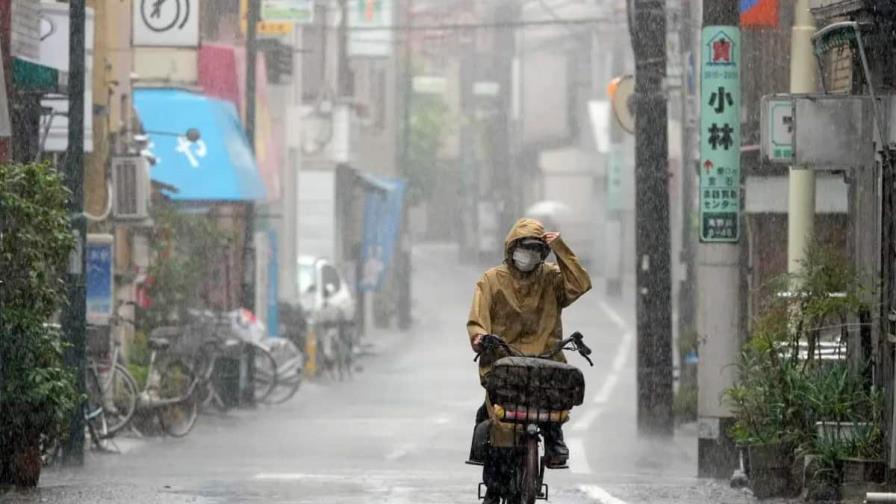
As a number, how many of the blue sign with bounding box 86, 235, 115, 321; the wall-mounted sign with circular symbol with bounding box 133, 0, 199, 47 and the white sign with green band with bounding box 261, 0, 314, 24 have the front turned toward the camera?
3

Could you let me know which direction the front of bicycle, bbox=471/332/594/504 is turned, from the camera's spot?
facing the viewer

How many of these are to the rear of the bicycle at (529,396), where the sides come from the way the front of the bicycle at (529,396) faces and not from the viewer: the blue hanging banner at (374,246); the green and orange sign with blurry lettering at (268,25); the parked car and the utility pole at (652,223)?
4

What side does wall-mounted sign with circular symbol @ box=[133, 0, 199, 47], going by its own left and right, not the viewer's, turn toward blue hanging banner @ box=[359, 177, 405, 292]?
back

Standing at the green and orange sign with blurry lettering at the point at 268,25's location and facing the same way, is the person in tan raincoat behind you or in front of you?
in front

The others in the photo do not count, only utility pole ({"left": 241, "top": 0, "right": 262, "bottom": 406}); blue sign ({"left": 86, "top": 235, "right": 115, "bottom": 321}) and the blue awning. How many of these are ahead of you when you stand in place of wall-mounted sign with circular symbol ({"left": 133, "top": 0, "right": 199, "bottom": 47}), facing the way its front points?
1

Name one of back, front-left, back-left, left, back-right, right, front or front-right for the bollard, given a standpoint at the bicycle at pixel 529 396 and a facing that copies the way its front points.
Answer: back

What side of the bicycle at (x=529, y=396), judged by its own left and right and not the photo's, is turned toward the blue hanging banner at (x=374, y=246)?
back

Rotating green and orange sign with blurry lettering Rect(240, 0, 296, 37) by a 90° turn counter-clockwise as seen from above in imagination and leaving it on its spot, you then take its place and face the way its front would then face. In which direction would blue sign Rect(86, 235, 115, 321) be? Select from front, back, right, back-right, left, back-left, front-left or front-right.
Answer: right

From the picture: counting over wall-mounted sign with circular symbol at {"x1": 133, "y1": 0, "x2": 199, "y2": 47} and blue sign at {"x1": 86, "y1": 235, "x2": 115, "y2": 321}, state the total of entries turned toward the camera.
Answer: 2

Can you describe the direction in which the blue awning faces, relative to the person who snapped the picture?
facing the viewer and to the right of the viewer

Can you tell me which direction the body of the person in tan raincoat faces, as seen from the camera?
toward the camera

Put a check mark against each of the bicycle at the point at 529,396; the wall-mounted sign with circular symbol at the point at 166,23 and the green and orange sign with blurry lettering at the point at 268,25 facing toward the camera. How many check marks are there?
3

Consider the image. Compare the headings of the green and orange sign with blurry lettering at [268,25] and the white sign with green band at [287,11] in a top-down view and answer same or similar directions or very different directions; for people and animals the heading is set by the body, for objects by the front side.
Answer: same or similar directions
